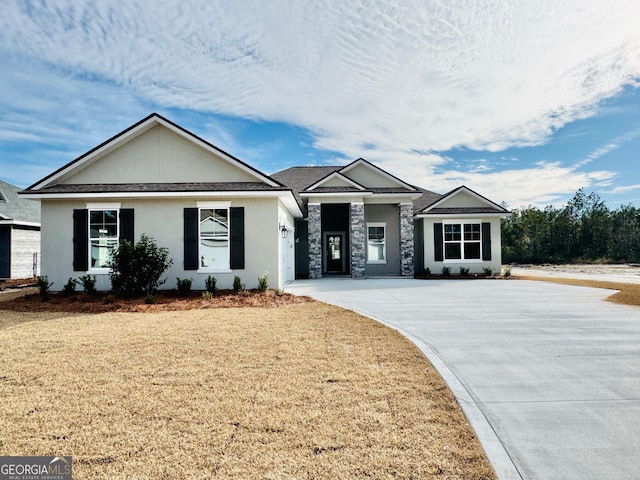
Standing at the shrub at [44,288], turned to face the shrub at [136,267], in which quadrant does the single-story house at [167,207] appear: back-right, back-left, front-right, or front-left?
front-left

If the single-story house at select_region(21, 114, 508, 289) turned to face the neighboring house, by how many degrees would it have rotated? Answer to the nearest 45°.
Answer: approximately 135° to its right

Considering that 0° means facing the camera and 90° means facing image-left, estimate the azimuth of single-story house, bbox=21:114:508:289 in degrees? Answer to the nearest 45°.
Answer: approximately 0°

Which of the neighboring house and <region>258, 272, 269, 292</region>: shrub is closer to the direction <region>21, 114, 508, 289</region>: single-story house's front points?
the shrub
